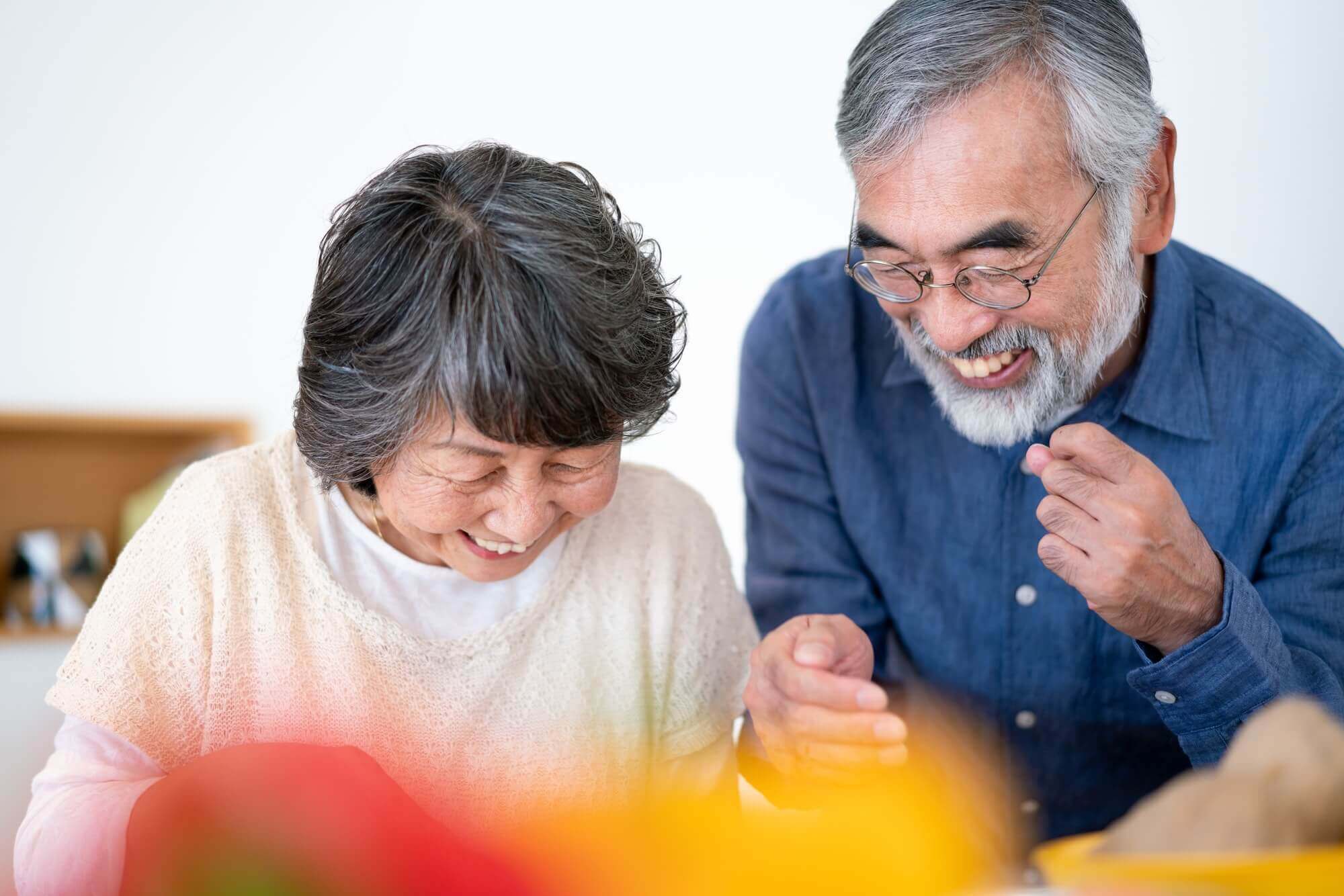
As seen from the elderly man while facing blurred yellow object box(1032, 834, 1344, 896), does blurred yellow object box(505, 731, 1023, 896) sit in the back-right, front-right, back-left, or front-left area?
front-right

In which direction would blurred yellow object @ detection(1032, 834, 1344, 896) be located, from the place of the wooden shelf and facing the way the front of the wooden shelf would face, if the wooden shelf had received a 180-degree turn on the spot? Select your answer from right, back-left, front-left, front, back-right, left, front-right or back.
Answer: back

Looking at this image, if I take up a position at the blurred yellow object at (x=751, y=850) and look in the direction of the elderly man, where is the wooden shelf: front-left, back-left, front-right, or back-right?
front-left

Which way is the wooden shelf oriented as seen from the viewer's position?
toward the camera

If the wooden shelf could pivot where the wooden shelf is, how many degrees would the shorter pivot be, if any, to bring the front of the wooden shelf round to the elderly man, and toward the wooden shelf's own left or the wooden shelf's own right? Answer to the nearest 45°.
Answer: approximately 45° to the wooden shelf's own left

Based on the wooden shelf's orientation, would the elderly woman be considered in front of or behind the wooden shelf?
in front

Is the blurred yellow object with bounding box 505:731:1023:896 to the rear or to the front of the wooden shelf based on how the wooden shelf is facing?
to the front

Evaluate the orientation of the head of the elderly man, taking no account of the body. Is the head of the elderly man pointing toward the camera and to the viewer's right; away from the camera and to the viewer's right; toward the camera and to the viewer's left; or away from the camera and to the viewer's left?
toward the camera and to the viewer's left
